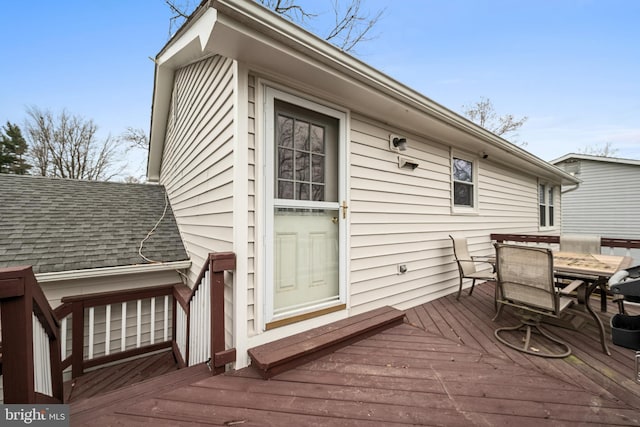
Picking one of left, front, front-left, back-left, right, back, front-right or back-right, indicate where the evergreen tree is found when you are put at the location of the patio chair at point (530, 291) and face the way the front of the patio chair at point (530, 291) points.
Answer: back-left

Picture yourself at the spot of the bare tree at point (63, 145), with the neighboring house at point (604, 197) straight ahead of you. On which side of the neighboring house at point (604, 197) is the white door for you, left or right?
right

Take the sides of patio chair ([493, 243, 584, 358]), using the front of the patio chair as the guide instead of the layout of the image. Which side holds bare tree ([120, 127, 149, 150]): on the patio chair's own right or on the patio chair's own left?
on the patio chair's own left

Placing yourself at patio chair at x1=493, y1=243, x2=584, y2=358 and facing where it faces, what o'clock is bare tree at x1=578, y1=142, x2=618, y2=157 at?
The bare tree is roughly at 11 o'clock from the patio chair.

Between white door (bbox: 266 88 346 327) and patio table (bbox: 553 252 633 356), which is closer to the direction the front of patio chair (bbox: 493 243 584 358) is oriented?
the patio table

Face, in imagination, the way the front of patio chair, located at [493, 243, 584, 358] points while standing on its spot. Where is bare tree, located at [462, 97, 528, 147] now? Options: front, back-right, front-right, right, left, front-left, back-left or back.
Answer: front-left

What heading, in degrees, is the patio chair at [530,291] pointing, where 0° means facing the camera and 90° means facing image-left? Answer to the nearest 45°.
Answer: approximately 225°

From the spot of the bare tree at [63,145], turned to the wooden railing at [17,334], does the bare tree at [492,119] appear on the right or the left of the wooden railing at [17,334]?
left

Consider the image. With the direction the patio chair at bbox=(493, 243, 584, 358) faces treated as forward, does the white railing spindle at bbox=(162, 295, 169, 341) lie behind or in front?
behind

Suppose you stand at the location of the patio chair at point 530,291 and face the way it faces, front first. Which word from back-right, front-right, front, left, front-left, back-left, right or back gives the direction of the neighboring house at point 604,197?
front-left
